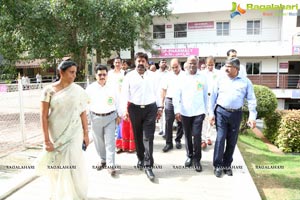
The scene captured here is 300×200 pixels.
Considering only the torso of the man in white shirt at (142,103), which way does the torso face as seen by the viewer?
toward the camera

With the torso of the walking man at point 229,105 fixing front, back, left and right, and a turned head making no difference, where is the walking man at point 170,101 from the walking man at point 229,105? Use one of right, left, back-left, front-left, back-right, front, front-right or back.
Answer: back-right

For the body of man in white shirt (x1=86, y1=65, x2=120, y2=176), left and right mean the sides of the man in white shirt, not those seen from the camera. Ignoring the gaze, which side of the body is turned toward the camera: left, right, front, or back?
front

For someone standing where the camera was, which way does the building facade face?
facing the viewer

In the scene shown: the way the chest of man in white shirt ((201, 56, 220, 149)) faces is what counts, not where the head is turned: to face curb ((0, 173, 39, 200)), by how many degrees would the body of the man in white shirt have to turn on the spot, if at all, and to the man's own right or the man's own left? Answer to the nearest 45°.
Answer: approximately 45° to the man's own right

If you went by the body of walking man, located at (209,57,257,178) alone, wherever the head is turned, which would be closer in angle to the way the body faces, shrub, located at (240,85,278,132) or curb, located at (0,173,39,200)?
the curb

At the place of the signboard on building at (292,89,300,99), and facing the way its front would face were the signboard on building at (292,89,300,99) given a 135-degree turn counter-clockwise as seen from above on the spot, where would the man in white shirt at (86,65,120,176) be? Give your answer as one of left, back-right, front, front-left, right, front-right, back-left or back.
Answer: back-right

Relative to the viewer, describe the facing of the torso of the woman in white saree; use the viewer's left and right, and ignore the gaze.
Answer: facing the viewer and to the right of the viewer

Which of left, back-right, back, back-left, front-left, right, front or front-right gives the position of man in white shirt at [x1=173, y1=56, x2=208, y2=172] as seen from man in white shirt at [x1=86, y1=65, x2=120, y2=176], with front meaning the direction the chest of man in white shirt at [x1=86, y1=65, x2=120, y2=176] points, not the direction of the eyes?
left

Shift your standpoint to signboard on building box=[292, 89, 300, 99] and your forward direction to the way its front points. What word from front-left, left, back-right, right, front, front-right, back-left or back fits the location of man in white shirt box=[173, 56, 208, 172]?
front

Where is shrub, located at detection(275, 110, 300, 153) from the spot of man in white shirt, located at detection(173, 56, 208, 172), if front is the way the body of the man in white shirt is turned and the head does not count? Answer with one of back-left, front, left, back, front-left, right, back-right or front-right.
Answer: back-left
